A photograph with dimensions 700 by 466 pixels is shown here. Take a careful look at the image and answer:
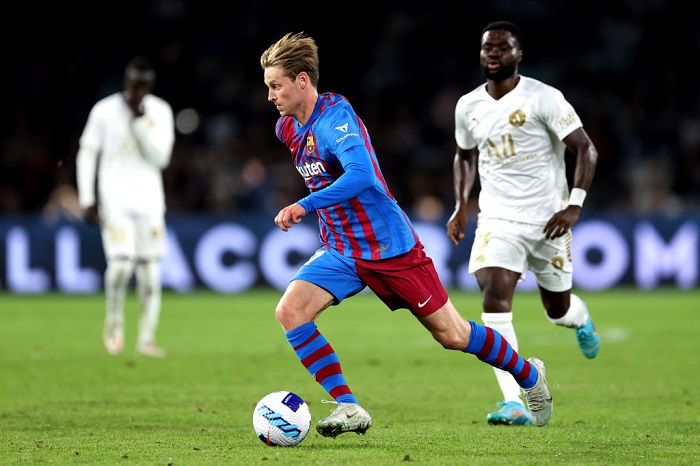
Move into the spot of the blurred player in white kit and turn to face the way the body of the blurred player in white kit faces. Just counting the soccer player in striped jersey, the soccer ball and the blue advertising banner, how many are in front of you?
2

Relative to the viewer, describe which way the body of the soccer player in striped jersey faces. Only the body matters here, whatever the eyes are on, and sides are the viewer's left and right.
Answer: facing the viewer and to the left of the viewer

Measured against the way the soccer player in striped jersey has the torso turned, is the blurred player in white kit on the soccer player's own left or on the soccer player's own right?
on the soccer player's own right

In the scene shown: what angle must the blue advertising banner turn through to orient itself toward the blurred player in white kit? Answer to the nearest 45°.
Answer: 0° — it already faces them

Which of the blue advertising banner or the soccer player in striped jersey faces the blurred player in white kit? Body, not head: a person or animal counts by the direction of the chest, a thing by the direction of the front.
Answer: the blue advertising banner

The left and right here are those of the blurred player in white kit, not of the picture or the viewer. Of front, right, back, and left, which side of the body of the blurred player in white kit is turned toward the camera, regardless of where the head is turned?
front

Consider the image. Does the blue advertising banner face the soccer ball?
yes

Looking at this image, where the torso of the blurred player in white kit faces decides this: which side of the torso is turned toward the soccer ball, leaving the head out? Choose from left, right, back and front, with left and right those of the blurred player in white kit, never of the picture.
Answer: front

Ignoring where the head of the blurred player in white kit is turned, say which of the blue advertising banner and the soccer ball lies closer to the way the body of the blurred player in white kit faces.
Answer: the soccer ball

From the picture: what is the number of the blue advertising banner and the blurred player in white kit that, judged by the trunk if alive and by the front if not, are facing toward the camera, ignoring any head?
2

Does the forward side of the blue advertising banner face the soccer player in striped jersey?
yes
